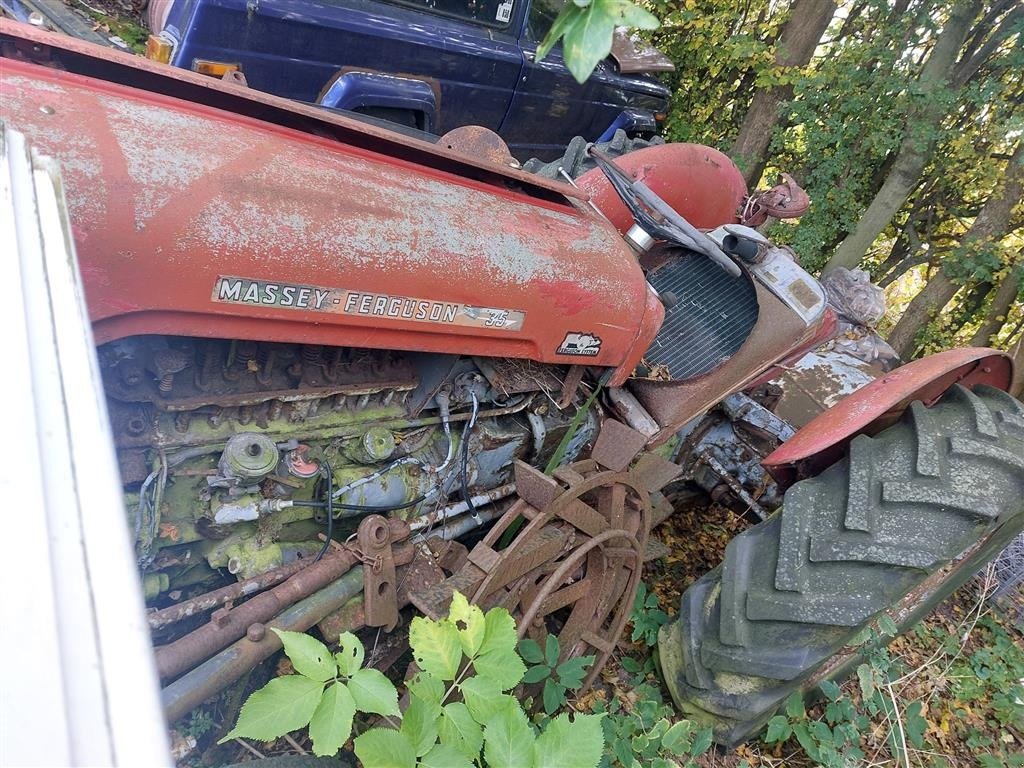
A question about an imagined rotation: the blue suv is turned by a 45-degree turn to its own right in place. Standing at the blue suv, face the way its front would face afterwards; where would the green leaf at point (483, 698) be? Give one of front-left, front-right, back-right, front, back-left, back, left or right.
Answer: right

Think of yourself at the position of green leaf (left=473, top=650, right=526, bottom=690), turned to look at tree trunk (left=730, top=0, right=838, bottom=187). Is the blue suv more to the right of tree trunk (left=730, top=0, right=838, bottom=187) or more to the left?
left

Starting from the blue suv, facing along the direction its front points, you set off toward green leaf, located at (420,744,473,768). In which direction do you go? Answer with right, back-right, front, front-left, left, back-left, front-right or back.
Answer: back-right

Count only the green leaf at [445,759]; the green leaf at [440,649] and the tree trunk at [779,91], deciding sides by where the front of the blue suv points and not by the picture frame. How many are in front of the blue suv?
1

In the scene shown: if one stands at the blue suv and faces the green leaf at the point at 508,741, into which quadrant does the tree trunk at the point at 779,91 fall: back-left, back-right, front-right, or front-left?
back-left

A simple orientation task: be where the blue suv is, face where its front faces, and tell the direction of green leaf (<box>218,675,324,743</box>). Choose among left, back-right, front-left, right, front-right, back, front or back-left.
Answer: back-right

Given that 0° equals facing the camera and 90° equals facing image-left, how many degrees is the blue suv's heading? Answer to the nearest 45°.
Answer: approximately 225°

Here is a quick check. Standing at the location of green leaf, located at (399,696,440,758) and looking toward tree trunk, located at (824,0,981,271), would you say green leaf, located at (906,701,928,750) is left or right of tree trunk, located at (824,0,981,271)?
right

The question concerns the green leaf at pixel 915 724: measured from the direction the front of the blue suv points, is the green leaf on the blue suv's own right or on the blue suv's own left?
on the blue suv's own right

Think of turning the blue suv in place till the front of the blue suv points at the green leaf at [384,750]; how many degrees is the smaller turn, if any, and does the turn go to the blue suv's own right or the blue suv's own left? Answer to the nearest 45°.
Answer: approximately 135° to the blue suv's own right
